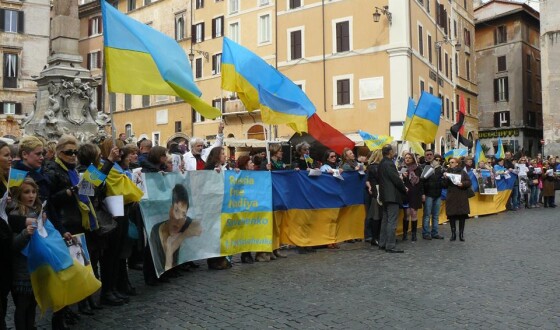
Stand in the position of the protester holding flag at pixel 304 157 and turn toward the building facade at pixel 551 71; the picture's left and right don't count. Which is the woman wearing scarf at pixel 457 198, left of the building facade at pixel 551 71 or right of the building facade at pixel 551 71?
right

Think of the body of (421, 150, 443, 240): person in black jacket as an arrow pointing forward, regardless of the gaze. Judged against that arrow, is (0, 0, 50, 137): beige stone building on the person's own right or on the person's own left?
on the person's own right

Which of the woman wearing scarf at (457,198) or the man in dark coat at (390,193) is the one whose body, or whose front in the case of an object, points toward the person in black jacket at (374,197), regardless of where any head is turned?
the woman wearing scarf

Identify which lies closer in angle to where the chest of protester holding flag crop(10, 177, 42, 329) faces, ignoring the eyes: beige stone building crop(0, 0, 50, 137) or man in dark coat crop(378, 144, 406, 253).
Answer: the man in dark coat

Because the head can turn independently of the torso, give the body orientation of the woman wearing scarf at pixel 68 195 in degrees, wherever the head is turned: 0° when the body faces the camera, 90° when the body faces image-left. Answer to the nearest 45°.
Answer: approximately 315°
